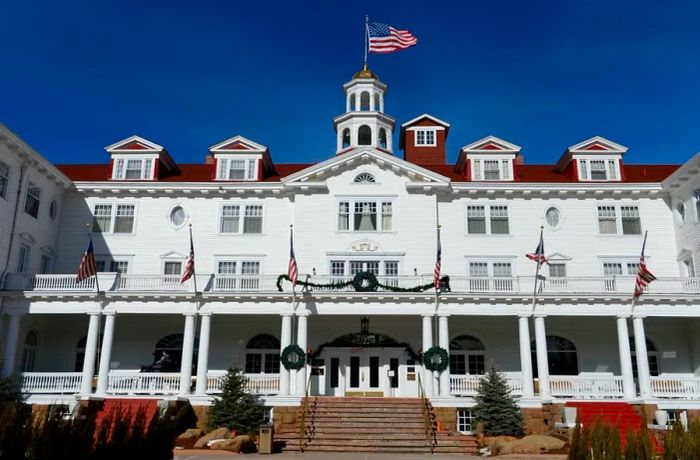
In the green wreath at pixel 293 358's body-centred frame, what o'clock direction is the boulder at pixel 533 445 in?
The boulder is roughly at 10 o'clock from the green wreath.

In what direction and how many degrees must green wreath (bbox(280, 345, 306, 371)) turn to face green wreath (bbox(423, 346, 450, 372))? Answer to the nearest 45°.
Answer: approximately 90° to its left

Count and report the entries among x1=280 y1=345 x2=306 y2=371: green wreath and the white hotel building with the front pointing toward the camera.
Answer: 2

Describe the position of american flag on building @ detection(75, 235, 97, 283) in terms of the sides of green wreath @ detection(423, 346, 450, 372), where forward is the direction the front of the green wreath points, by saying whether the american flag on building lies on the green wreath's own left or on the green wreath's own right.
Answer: on the green wreath's own right

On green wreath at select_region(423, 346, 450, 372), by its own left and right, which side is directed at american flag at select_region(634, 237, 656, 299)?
left

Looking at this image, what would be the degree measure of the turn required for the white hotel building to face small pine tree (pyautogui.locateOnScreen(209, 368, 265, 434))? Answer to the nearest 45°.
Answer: approximately 45° to its right
